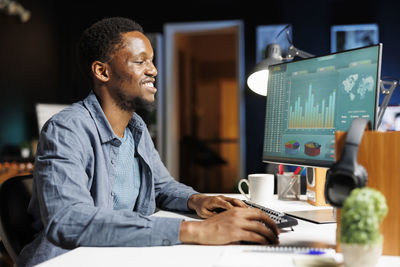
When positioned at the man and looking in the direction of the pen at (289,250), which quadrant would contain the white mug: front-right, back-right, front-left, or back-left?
front-left

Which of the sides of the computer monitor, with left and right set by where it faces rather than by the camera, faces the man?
front

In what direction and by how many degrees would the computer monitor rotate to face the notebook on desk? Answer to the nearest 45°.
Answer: approximately 45° to its left

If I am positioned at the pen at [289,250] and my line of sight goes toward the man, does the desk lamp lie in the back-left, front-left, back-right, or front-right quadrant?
front-right

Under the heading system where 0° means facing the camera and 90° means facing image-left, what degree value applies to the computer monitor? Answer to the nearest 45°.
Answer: approximately 45°

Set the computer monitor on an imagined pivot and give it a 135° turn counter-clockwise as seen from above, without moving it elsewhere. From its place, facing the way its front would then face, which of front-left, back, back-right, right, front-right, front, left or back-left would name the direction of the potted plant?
right
